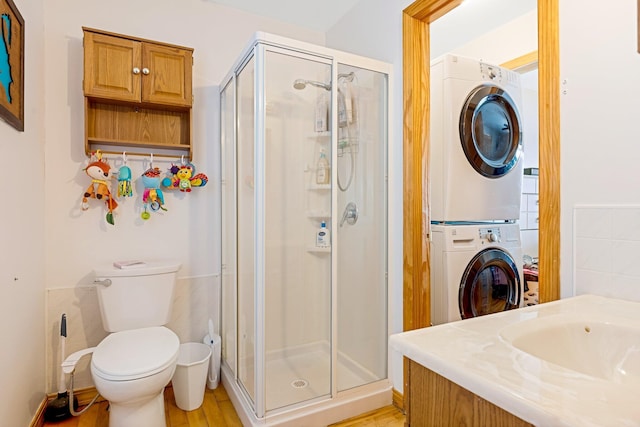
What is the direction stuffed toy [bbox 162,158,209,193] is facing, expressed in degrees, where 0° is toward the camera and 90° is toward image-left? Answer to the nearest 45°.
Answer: approximately 0°

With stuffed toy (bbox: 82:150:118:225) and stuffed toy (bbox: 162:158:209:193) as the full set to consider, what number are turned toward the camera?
2

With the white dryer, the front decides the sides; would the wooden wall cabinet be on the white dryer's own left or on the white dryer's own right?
on the white dryer's own right

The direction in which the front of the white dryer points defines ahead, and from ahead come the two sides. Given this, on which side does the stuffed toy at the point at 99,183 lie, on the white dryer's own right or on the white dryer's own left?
on the white dryer's own right

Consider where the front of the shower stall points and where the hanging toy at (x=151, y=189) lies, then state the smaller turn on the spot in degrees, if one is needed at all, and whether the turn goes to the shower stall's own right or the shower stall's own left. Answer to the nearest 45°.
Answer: approximately 90° to the shower stall's own right

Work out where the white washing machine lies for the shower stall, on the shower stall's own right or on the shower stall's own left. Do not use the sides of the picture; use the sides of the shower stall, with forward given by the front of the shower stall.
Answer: on the shower stall's own left

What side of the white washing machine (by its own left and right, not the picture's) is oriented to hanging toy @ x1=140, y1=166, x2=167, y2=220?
right
